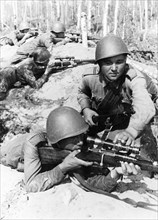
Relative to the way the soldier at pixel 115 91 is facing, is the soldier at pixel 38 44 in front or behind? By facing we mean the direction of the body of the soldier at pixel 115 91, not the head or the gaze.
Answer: behind

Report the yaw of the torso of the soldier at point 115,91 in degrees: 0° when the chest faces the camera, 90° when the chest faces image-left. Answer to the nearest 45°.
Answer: approximately 0°

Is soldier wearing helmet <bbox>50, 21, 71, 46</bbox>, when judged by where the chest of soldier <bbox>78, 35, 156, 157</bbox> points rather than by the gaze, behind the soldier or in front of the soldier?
behind

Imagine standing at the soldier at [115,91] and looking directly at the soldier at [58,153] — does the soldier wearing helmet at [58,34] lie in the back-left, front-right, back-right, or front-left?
back-right

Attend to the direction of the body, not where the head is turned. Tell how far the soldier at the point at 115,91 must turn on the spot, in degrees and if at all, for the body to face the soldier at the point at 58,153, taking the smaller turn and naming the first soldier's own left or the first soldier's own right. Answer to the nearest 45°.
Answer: approximately 45° to the first soldier's own right

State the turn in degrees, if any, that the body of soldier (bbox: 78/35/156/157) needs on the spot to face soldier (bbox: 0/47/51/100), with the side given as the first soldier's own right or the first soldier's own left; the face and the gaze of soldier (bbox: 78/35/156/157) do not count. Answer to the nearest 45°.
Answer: approximately 135° to the first soldier's own right
